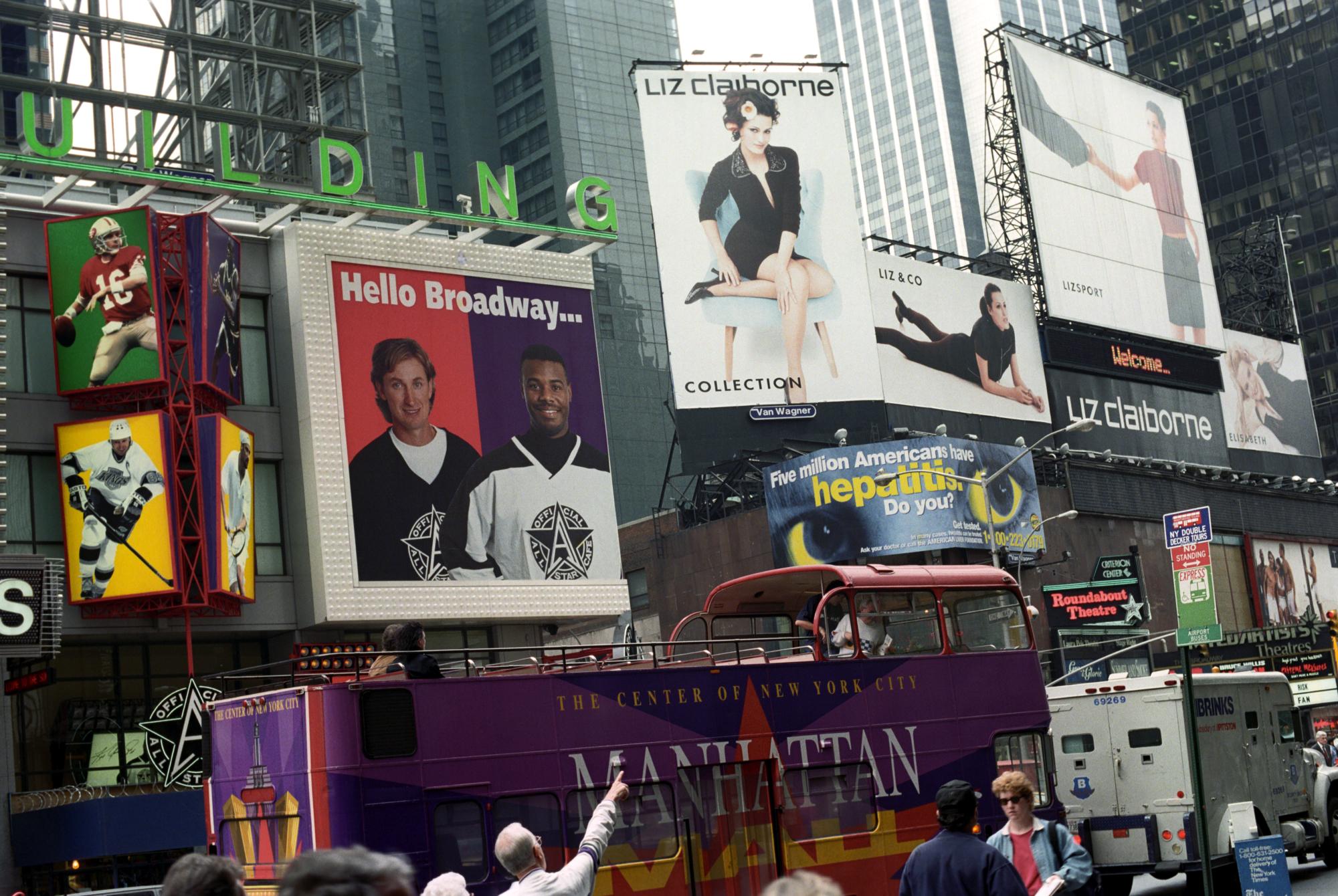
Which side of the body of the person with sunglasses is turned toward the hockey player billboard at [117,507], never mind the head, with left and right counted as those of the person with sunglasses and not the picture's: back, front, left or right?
right

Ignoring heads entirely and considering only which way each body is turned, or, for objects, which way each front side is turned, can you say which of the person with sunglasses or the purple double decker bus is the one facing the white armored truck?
the purple double decker bus

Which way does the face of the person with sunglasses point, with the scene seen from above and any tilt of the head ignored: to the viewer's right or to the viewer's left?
to the viewer's left

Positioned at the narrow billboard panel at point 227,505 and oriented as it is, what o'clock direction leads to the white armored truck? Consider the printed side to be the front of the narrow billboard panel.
The white armored truck is roughly at 12 o'clock from the narrow billboard panel.

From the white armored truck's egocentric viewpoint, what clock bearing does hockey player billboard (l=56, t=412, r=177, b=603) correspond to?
The hockey player billboard is roughly at 8 o'clock from the white armored truck.

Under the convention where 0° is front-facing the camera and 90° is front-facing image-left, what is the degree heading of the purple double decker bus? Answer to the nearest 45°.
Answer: approximately 225°

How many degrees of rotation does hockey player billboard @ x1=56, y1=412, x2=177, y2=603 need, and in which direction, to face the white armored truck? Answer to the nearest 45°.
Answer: approximately 45° to its left

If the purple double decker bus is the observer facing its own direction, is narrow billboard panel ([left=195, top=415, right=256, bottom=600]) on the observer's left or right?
on its left

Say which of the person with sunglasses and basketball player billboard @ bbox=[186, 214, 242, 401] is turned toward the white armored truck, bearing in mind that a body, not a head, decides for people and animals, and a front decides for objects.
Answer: the basketball player billboard

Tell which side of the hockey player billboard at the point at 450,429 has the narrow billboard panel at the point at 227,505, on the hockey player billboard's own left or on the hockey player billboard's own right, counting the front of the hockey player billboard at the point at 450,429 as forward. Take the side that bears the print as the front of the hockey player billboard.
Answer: on the hockey player billboard's own right

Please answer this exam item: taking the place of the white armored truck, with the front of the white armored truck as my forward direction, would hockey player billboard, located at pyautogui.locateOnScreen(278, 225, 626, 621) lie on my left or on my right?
on my left
